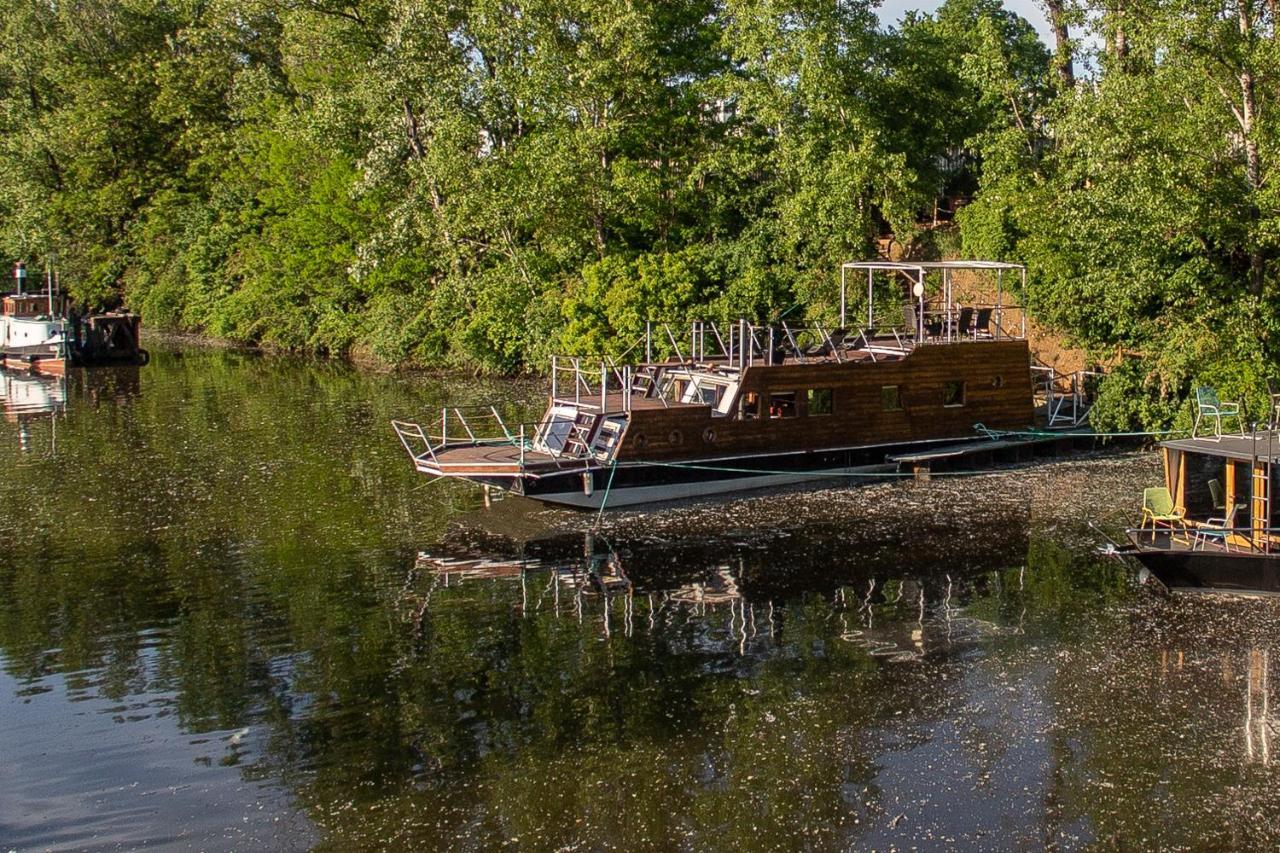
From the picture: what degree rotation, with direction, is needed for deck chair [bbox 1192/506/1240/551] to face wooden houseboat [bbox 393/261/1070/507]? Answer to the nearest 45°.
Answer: approximately 45° to its right

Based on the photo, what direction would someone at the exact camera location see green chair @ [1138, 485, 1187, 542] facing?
facing the viewer and to the right of the viewer

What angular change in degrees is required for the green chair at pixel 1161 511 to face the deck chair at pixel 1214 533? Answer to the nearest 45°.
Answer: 0° — it already faces it

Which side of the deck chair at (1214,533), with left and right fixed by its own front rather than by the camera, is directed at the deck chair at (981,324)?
right

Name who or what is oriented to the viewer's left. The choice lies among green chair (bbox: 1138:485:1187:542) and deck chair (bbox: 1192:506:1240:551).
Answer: the deck chair

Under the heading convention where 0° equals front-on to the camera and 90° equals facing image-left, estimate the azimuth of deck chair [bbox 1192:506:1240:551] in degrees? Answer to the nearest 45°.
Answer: approximately 90°

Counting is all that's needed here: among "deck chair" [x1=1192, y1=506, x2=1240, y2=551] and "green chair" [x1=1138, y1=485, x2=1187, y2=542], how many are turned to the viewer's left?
1

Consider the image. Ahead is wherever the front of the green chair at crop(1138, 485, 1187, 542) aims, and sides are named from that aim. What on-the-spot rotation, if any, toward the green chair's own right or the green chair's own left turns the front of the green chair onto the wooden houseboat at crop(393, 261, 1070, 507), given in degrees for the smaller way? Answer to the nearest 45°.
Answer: approximately 180°

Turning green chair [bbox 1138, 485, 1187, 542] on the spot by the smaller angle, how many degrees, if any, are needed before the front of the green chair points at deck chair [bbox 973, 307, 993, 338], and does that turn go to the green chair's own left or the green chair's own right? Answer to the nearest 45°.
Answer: approximately 135° to the green chair's own left
